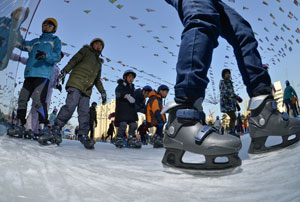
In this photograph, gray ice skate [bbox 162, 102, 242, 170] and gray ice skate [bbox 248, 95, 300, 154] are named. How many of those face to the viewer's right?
2

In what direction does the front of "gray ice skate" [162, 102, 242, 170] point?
to the viewer's right

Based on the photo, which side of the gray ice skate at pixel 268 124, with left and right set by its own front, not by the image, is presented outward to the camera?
right
